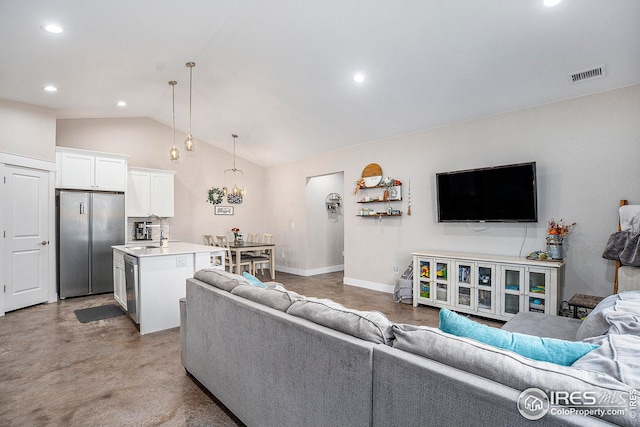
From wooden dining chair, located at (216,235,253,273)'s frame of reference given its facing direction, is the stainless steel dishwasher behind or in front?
behind

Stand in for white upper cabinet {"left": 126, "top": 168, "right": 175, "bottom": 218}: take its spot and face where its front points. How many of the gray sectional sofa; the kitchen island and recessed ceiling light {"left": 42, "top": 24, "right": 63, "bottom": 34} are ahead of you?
3

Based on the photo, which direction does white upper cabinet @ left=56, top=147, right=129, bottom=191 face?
toward the camera

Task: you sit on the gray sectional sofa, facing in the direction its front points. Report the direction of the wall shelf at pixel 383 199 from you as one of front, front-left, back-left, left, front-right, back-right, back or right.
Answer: front-left

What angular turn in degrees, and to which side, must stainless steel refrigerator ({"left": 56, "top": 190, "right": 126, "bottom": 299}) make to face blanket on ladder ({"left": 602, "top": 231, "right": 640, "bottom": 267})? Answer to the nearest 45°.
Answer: approximately 45° to its left

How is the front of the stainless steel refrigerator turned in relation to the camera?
facing the viewer

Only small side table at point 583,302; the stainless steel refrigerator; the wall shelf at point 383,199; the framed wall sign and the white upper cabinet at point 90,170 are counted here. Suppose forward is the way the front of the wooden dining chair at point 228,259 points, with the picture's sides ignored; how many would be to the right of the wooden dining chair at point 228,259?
2

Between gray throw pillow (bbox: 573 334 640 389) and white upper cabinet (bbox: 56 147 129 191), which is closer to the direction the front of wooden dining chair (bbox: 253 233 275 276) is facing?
the white upper cabinet

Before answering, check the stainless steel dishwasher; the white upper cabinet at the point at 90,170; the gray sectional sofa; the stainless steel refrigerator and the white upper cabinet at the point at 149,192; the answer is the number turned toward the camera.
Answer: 3

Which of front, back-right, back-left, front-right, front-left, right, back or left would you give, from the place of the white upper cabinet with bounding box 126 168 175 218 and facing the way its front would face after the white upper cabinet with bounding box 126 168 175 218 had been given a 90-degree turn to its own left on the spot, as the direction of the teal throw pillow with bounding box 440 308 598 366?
right

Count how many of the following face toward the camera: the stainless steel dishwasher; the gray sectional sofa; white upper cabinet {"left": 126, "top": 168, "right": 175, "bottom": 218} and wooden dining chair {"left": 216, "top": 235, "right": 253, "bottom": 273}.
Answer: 1

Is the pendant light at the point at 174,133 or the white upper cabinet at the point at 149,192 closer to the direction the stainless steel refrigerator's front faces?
the pendant light

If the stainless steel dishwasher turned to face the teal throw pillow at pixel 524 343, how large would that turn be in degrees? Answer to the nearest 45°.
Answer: approximately 90° to its left

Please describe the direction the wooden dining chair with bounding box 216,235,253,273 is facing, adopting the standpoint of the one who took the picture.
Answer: facing away from the viewer and to the right of the viewer

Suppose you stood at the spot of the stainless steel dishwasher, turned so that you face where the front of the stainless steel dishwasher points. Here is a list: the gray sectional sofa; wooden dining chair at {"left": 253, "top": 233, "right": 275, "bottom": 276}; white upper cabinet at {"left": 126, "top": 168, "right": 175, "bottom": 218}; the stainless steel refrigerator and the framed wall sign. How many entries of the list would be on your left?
1

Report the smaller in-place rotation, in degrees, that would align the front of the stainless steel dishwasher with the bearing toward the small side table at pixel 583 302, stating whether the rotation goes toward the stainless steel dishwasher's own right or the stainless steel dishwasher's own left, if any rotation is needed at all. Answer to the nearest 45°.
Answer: approximately 135° to the stainless steel dishwasher's own left

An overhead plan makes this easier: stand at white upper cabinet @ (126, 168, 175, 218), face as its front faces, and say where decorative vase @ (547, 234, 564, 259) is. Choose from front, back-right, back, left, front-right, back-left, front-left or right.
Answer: front-left
